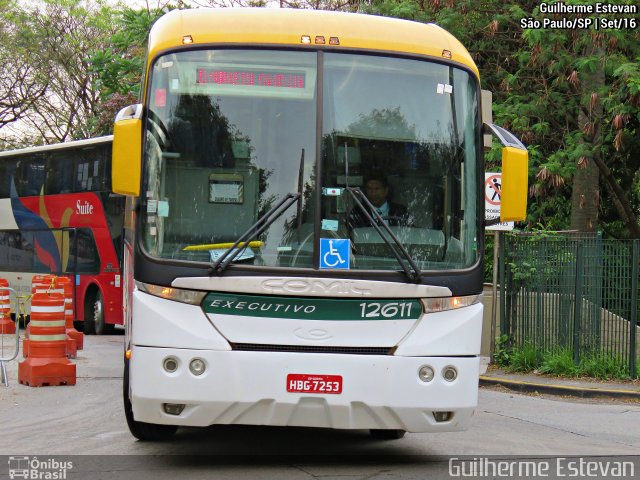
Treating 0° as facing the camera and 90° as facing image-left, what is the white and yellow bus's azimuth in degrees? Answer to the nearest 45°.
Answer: approximately 0°

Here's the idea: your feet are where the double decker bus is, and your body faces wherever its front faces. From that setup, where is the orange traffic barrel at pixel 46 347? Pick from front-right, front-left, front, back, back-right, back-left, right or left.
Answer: front-right

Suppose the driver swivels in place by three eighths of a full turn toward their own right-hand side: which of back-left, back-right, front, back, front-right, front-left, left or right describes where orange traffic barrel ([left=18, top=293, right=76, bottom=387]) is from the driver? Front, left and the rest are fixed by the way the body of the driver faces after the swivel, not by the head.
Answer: front

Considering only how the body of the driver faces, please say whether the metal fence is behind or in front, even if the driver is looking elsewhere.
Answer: behind

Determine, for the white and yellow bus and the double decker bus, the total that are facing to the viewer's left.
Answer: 0

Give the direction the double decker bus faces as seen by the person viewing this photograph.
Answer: facing the viewer and to the right of the viewer

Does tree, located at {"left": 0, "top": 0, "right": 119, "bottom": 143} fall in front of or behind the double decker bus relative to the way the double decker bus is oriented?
behind

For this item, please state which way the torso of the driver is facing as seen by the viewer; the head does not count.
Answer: toward the camera

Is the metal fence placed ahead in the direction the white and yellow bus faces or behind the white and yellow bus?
behind

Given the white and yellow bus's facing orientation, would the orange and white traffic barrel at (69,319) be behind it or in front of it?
behind

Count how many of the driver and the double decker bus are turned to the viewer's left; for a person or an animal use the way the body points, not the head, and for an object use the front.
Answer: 0
